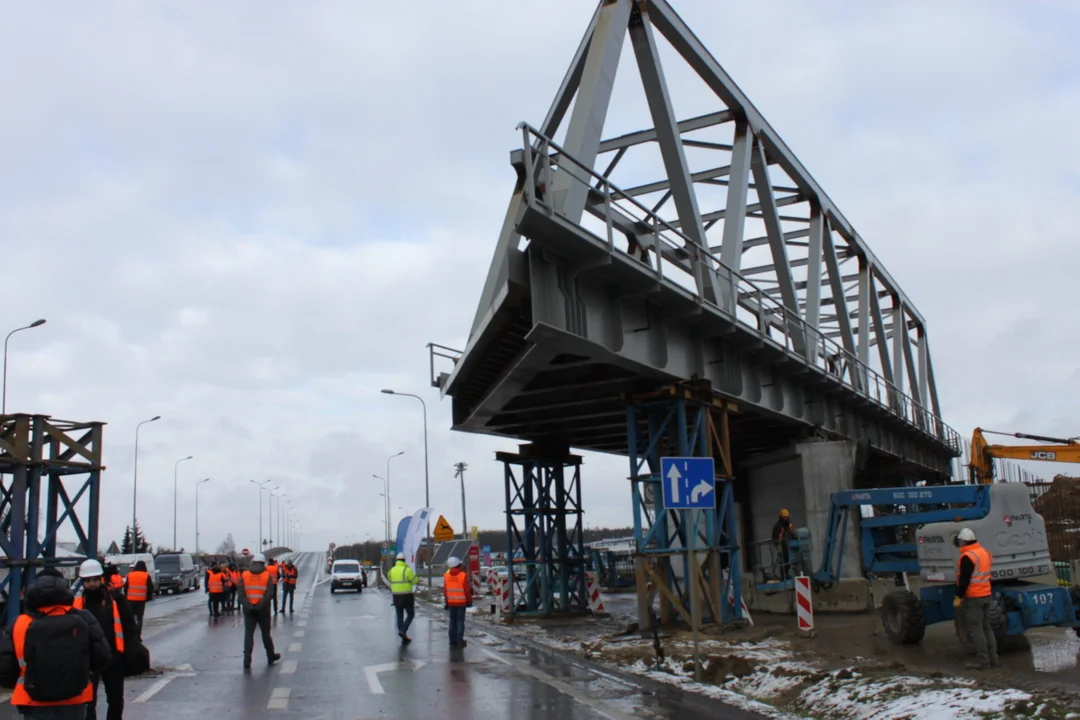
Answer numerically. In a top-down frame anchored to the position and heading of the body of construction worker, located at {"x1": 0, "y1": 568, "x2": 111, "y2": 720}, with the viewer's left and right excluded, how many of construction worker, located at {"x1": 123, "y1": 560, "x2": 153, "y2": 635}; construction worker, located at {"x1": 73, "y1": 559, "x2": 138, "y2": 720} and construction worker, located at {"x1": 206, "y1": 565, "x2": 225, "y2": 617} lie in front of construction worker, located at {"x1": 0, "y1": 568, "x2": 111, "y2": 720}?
3

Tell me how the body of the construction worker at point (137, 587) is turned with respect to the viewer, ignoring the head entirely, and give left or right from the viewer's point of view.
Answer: facing away from the viewer

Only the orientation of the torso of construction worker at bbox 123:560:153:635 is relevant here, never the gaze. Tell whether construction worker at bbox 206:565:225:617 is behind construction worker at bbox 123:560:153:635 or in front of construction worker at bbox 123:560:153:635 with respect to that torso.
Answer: in front

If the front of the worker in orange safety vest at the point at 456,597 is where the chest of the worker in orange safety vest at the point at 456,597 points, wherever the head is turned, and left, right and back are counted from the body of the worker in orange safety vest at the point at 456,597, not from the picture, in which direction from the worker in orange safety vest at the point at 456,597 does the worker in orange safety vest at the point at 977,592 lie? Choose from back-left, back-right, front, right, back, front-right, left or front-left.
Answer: back-right

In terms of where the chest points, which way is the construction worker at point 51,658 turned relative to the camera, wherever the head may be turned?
away from the camera

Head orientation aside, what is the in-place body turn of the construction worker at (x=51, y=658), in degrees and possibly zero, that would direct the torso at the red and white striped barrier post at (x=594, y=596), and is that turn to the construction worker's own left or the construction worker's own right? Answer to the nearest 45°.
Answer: approximately 45° to the construction worker's own right

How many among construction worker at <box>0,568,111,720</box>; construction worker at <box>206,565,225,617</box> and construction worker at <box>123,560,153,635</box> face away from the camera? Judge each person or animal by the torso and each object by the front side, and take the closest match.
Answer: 3

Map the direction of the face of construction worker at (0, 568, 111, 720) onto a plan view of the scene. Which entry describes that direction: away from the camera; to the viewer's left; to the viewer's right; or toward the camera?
away from the camera

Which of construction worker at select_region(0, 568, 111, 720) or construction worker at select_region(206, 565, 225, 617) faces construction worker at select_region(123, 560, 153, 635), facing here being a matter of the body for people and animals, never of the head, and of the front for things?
construction worker at select_region(0, 568, 111, 720)

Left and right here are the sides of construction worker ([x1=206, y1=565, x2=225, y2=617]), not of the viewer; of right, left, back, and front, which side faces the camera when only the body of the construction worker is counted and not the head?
back
